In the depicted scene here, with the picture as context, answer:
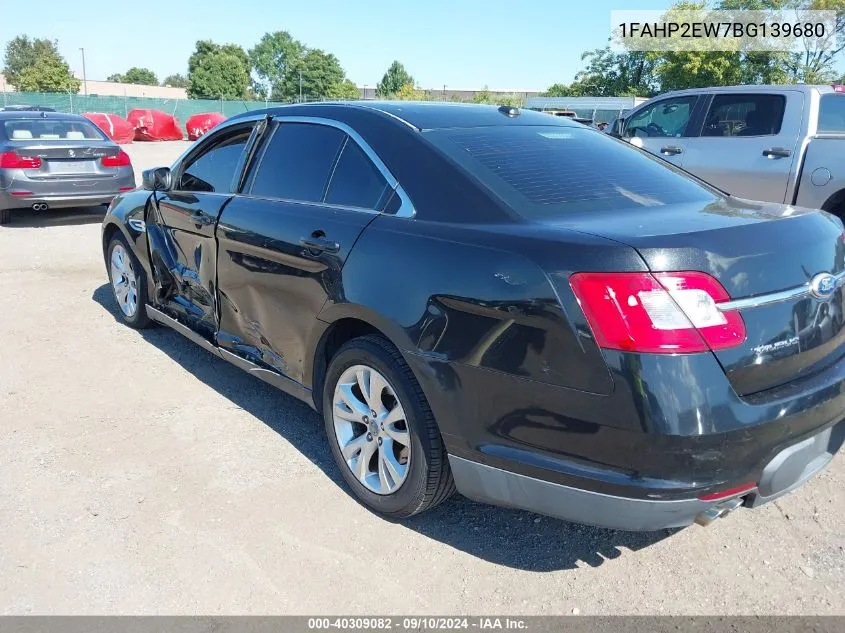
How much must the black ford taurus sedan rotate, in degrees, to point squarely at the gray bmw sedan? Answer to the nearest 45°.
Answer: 0° — it already faces it

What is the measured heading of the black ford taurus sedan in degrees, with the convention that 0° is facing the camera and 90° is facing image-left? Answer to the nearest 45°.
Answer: approximately 135°

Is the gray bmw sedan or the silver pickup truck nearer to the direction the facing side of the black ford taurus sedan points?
the gray bmw sedan

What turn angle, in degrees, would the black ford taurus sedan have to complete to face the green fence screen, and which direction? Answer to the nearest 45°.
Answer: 0° — it already faces it

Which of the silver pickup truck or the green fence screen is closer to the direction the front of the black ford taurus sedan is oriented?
the green fence screen

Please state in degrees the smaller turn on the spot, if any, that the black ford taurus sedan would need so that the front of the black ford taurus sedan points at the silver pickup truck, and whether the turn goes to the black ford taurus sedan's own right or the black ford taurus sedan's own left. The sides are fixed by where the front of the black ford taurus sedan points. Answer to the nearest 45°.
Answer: approximately 90° to the black ford taurus sedan's own right
